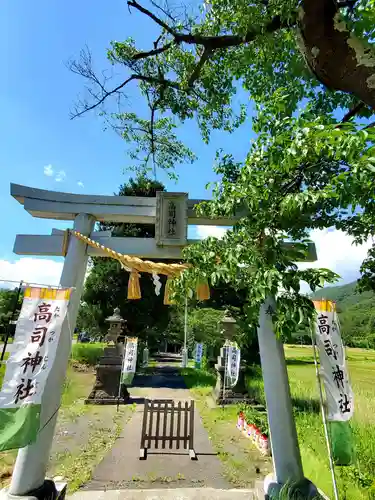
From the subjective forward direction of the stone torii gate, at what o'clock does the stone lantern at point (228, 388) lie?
The stone lantern is roughly at 7 o'clock from the stone torii gate.

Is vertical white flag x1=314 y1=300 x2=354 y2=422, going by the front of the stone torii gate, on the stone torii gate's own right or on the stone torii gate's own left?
on the stone torii gate's own left

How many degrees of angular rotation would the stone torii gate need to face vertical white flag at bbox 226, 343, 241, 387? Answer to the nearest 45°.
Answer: approximately 135° to its left

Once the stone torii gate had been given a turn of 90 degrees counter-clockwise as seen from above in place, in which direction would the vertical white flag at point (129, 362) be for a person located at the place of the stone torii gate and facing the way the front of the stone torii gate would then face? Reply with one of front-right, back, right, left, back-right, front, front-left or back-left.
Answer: left

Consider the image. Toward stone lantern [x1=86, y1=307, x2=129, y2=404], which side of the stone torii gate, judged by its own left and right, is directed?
back

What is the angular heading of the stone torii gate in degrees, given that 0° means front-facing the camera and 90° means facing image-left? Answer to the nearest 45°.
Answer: approximately 0°
